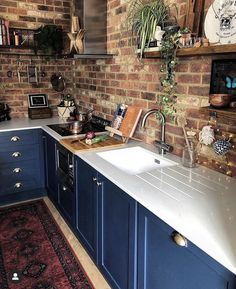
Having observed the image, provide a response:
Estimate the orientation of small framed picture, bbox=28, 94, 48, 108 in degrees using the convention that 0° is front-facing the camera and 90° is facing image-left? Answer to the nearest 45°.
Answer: approximately 0°

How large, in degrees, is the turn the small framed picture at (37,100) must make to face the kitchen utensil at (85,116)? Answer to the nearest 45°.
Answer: approximately 45° to its left

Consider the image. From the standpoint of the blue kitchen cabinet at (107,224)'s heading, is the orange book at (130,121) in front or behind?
behind

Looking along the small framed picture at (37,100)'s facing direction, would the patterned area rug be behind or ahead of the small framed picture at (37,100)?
ahead

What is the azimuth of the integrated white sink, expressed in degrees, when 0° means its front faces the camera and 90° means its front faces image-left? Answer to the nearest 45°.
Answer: approximately 45°

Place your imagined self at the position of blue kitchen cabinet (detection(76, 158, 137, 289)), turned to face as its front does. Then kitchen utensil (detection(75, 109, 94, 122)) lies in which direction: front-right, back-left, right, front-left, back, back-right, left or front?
back-right

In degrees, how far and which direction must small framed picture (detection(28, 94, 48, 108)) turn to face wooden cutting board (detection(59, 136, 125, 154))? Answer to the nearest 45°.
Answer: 0° — it already faces it

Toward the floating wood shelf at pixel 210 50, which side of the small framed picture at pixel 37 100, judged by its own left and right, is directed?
front

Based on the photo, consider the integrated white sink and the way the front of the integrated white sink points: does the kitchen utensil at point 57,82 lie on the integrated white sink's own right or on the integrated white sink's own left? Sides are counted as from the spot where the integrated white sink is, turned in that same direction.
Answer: on the integrated white sink's own right

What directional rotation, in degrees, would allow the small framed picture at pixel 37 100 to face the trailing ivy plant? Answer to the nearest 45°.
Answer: approximately 45° to its left

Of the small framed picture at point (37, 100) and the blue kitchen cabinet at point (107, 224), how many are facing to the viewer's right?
0
